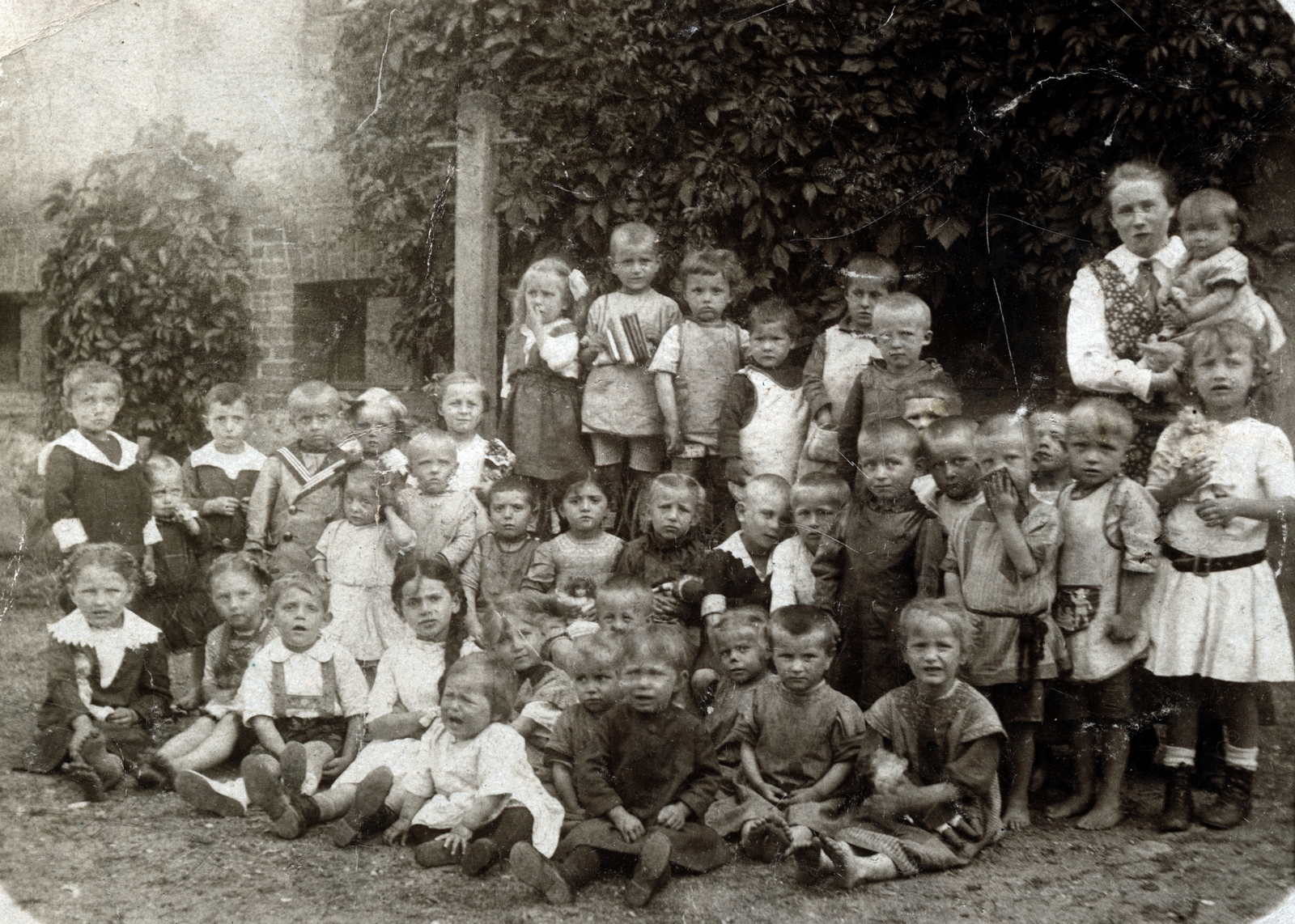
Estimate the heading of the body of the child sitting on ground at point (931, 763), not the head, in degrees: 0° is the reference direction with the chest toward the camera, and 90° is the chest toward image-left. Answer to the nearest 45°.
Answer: approximately 45°

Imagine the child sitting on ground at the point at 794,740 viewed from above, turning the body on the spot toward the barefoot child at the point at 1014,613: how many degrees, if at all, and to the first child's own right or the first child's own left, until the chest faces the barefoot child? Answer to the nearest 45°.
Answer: approximately 90° to the first child's own left

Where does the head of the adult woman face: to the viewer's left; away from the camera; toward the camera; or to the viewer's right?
toward the camera

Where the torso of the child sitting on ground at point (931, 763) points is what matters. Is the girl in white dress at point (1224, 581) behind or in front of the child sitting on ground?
behind

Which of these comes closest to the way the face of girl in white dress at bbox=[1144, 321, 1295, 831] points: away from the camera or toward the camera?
toward the camera

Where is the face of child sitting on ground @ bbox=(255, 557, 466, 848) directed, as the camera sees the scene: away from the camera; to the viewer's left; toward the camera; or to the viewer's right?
toward the camera

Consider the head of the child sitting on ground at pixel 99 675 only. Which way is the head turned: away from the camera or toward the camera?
toward the camera

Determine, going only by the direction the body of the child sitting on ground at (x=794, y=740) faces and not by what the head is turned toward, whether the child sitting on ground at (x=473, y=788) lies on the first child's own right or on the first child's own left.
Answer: on the first child's own right

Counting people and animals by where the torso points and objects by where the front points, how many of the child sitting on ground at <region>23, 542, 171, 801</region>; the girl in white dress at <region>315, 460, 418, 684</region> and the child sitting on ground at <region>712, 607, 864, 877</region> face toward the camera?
3

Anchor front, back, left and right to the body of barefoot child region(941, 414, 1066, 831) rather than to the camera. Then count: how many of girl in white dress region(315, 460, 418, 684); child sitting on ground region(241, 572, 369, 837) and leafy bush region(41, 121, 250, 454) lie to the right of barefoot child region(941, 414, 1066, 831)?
3

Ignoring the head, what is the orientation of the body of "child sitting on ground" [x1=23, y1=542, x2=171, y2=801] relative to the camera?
toward the camera

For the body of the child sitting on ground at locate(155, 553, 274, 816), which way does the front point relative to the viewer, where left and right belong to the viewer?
facing the viewer and to the left of the viewer

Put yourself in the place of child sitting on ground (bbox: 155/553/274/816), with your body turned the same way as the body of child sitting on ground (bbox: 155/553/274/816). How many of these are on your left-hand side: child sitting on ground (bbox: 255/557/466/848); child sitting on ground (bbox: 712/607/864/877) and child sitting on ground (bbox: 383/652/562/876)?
3

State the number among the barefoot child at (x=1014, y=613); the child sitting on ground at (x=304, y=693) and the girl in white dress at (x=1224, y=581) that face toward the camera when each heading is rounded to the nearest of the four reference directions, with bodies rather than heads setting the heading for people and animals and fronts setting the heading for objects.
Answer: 3

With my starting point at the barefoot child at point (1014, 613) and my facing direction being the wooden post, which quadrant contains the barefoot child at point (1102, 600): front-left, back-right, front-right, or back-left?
back-right

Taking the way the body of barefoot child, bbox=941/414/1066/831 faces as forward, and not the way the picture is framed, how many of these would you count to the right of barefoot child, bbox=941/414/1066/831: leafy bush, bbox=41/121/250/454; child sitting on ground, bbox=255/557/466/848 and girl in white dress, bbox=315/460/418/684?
3

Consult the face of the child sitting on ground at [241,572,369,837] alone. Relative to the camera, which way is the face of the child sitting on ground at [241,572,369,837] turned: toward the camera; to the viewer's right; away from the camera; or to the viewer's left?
toward the camera

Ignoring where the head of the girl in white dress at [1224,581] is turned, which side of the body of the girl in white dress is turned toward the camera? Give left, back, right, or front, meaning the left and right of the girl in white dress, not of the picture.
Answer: front

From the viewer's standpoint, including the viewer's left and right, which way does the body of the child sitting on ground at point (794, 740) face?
facing the viewer
